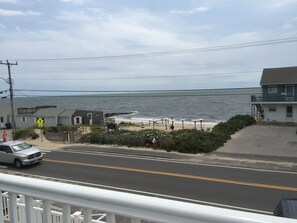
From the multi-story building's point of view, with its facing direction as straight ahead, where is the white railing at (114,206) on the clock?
The white railing is roughly at 12 o'clock from the multi-story building.

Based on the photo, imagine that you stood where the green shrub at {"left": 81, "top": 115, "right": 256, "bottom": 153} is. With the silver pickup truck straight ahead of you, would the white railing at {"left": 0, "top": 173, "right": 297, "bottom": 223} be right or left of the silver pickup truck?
left

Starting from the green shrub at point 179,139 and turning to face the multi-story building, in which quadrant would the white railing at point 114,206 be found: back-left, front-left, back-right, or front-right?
back-right
